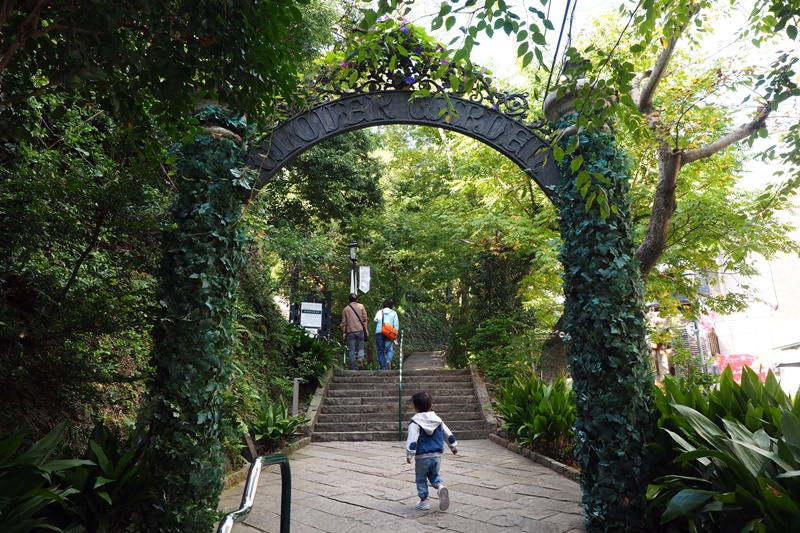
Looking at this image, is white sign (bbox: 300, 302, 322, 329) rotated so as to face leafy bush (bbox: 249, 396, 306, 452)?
yes

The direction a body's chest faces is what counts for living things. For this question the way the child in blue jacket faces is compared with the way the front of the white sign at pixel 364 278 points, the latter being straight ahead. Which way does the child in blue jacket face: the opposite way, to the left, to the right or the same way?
the opposite way

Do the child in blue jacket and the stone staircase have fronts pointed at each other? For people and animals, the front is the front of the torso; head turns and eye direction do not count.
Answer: yes

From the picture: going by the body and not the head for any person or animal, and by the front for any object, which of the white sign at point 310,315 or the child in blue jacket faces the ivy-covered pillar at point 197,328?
the white sign

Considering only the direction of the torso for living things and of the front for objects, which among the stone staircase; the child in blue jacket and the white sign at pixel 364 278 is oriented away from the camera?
the child in blue jacket

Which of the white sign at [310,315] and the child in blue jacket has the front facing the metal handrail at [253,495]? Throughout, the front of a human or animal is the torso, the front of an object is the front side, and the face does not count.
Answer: the white sign

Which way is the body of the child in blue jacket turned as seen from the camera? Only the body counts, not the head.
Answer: away from the camera

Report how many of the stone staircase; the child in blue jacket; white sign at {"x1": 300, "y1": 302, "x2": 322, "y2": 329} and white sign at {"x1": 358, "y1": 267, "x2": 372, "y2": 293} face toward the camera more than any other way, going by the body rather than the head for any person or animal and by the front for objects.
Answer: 3

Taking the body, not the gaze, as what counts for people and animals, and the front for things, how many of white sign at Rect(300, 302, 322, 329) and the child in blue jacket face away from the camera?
1

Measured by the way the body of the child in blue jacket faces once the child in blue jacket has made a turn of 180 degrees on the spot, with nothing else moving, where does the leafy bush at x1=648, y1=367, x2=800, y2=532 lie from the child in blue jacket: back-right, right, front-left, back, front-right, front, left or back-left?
front-left

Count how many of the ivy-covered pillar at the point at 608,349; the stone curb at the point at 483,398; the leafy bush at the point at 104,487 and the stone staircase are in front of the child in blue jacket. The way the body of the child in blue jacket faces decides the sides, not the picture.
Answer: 2

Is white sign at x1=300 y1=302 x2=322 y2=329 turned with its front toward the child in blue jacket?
yes

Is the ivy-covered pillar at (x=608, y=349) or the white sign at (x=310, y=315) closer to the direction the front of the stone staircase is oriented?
the ivy-covered pillar

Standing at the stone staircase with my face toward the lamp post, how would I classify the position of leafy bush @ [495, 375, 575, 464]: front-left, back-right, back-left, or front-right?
back-right
